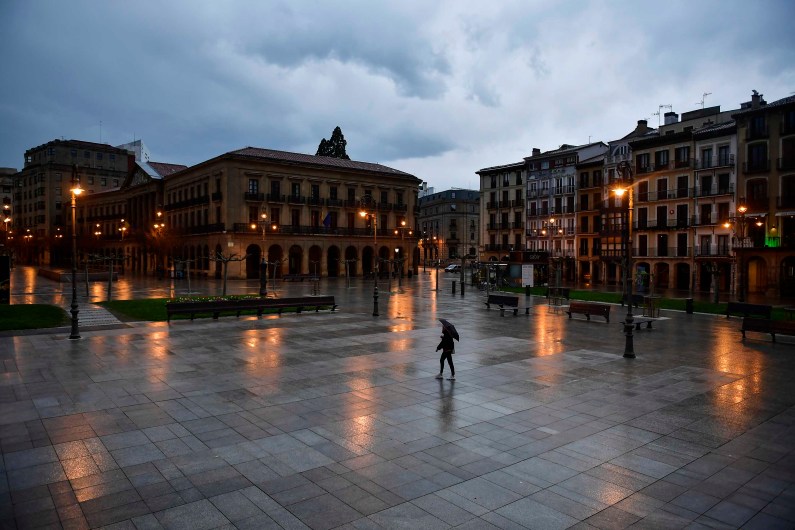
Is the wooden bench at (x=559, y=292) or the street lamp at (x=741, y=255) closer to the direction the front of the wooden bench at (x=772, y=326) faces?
the wooden bench

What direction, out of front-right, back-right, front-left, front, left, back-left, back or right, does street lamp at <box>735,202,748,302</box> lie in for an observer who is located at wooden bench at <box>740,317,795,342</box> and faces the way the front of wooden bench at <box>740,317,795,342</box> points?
back-right

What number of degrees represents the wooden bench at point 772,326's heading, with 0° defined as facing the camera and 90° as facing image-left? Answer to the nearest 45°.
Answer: approximately 45°

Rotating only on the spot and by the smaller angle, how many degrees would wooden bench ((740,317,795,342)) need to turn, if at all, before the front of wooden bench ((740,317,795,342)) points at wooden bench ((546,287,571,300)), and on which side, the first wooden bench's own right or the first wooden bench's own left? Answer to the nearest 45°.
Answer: approximately 90° to the first wooden bench's own right
